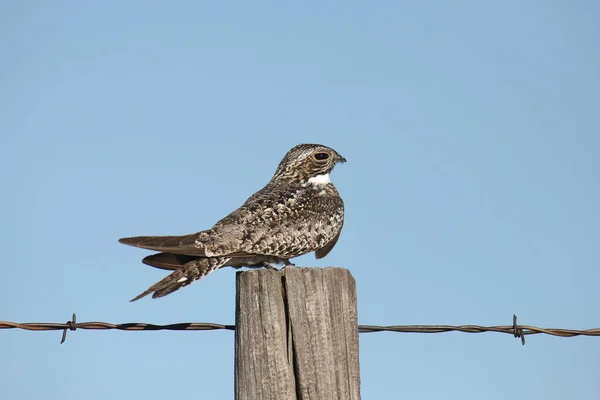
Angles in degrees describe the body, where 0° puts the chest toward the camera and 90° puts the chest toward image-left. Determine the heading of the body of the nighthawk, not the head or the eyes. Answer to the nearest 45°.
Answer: approximately 270°
